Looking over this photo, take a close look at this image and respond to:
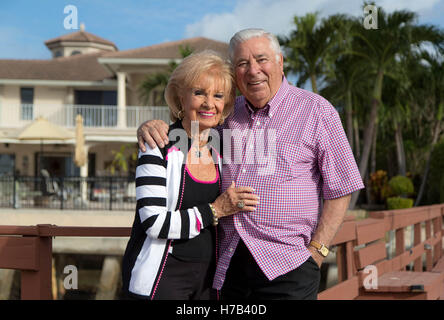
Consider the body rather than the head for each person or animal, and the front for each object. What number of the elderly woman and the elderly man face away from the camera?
0

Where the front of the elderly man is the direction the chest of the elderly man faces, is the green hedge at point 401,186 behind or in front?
behind

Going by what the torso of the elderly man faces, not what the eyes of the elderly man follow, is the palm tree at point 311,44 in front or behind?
behind

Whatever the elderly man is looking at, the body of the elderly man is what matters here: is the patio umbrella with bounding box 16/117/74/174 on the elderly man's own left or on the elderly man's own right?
on the elderly man's own right

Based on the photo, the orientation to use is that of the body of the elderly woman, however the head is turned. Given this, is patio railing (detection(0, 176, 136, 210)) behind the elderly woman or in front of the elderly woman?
behind

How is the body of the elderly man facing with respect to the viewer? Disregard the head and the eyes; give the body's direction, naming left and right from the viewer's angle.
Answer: facing the viewer and to the left of the viewer

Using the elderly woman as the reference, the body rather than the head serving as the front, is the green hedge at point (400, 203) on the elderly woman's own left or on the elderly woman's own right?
on the elderly woman's own left

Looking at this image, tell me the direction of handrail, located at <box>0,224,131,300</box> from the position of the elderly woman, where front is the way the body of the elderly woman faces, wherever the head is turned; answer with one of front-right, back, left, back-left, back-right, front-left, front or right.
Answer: back

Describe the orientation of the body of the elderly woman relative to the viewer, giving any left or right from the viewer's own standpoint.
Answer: facing the viewer and to the right of the viewer

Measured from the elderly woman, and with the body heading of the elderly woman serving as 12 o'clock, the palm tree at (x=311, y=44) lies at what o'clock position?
The palm tree is roughly at 8 o'clock from the elderly woman.
